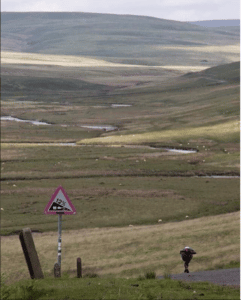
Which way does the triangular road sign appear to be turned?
toward the camera
